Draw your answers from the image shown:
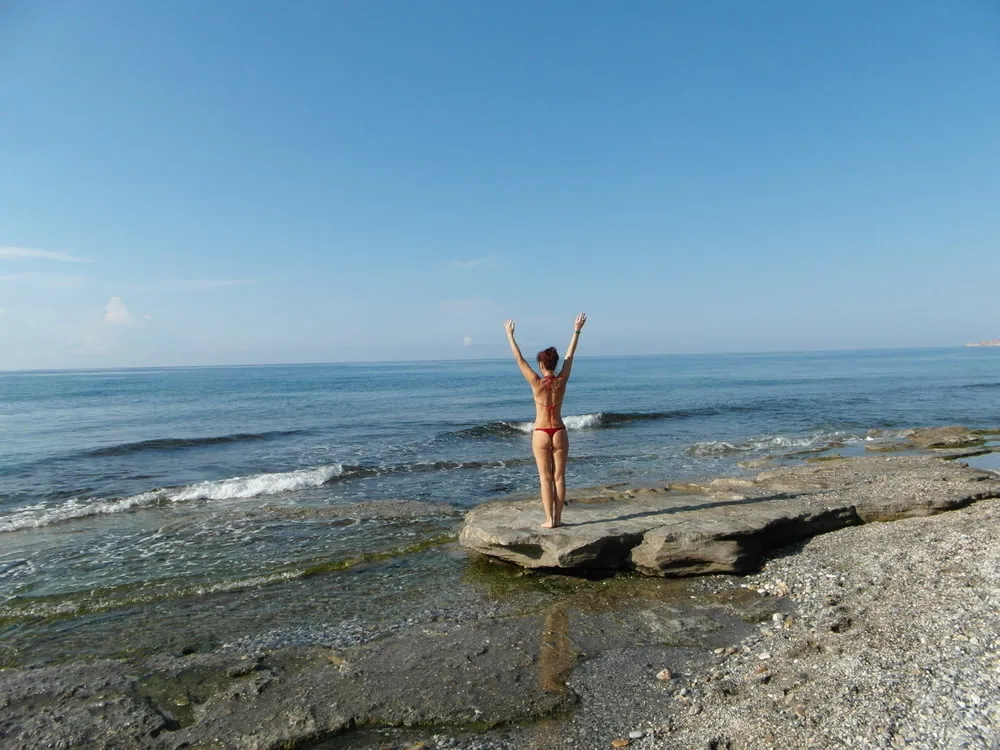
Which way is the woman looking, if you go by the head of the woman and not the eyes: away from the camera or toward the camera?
away from the camera

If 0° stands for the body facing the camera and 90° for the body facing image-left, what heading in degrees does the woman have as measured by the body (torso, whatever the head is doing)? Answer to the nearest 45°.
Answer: approximately 180°
